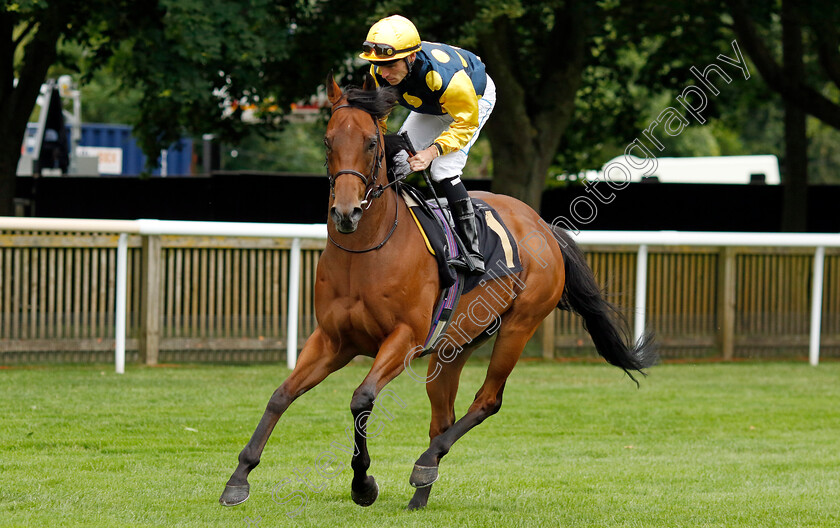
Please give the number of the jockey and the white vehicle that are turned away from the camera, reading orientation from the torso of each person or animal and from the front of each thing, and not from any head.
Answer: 0

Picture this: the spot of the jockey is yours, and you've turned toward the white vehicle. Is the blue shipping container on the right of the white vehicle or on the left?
left

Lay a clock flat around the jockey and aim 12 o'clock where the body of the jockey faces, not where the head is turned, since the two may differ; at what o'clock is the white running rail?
The white running rail is roughly at 4 o'clock from the jockey.

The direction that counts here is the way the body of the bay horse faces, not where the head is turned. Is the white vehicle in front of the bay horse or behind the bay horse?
behind

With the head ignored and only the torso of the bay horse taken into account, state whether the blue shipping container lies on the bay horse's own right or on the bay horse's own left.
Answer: on the bay horse's own right

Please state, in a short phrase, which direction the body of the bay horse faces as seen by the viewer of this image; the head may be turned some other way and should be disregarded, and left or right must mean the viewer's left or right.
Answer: facing the viewer and to the left of the viewer

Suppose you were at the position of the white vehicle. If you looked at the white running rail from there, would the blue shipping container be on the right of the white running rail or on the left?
right

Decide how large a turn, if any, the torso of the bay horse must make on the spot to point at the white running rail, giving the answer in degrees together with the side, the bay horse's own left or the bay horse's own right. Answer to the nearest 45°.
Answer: approximately 135° to the bay horse's own right

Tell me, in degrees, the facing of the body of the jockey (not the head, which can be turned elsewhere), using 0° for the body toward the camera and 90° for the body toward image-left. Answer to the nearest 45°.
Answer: approximately 45°

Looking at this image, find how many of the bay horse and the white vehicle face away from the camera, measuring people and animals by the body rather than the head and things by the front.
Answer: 0
